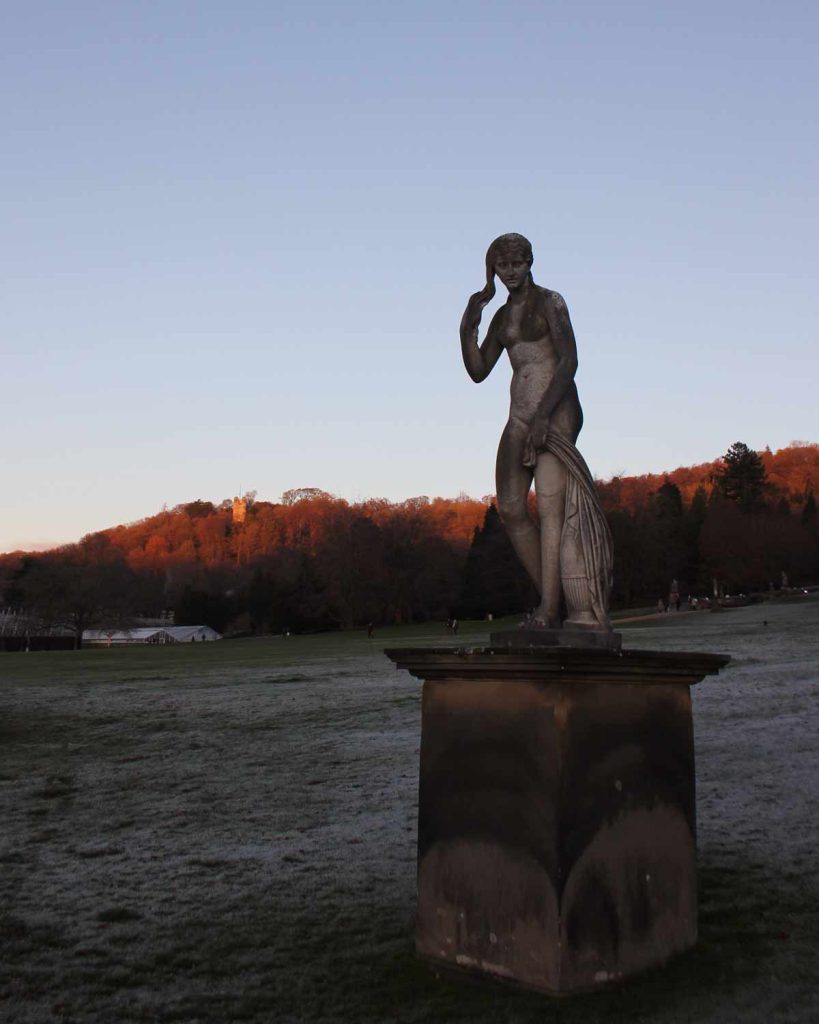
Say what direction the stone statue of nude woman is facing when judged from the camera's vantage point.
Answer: facing the viewer and to the left of the viewer
